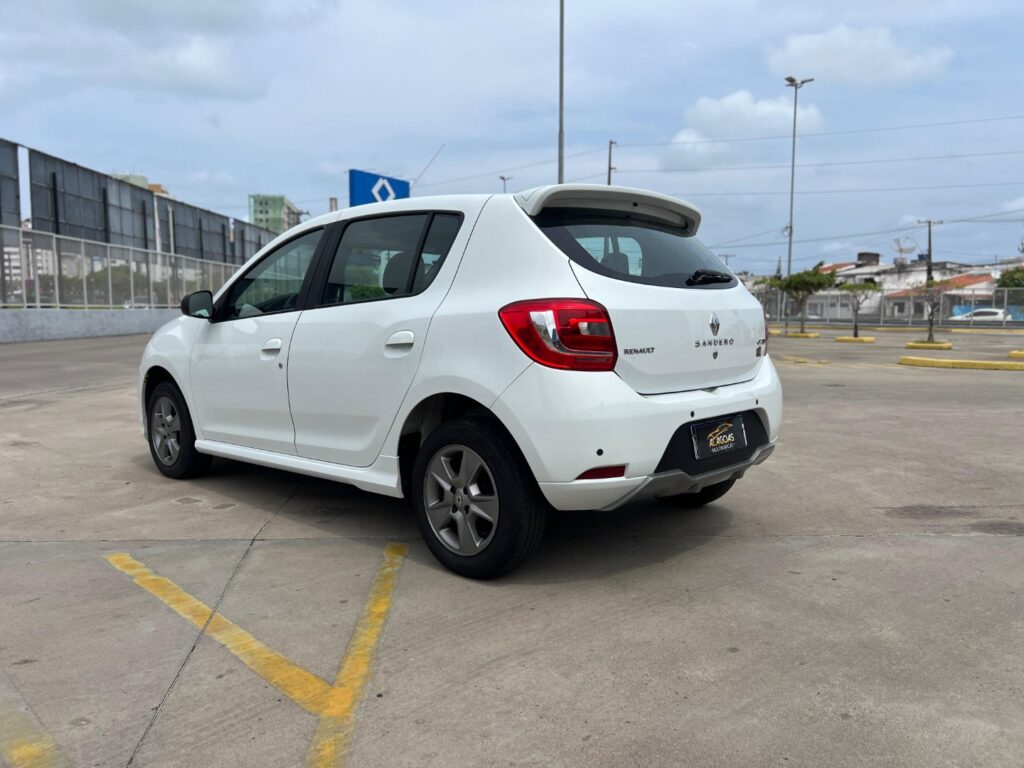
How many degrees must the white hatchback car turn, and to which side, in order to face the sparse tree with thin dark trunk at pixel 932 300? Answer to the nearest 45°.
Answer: approximately 90° to its right

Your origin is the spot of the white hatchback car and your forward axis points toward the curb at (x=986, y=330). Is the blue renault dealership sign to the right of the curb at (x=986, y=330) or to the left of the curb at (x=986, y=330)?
left

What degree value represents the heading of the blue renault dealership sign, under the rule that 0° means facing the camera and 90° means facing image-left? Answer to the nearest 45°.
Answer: approximately 315°

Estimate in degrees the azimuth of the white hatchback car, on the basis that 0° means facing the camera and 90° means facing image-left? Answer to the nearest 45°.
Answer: approximately 135°

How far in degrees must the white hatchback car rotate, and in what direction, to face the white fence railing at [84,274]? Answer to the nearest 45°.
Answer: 0° — it already faces it

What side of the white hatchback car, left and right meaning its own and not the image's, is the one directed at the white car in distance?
right

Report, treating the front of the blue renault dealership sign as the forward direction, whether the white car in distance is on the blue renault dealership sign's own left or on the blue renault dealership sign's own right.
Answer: on the blue renault dealership sign's own left

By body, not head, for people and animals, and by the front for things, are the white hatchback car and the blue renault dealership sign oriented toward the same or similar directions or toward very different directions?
very different directions
